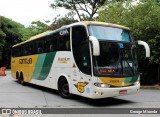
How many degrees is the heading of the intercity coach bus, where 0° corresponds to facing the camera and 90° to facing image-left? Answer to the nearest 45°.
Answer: approximately 315°

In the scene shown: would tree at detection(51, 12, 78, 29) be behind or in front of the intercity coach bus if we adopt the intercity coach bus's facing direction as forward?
behind

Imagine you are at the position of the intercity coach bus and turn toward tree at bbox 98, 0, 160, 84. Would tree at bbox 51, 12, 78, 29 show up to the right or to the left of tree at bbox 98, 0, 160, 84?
left

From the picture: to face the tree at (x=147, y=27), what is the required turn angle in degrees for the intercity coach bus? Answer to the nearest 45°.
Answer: approximately 90° to its left
